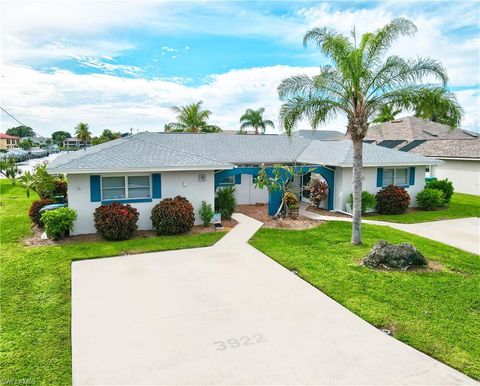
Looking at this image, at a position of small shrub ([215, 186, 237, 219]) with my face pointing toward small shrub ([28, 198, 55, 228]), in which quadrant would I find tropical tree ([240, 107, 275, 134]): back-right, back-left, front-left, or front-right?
back-right

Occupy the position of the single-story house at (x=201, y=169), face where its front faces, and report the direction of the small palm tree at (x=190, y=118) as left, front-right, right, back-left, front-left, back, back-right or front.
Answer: back

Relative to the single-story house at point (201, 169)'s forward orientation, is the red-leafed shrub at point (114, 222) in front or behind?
in front

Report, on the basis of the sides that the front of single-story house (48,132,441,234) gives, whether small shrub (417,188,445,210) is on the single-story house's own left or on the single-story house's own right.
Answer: on the single-story house's own left

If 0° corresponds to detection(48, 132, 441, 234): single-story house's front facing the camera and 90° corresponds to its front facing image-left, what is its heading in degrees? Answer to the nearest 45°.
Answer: approximately 0°

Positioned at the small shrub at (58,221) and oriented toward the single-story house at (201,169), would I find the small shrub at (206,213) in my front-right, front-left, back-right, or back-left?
front-right

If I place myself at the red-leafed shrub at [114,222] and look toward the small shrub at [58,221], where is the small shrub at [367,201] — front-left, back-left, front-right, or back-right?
back-right

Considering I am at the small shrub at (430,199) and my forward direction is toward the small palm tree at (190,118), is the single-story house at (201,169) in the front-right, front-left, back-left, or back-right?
front-left

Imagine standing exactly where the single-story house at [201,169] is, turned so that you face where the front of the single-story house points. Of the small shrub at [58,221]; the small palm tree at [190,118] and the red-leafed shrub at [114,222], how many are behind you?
1

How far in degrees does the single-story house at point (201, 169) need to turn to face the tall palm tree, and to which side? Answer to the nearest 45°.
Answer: approximately 45° to its left

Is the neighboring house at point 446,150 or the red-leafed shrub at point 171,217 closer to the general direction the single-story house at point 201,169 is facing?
the red-leafed shrub

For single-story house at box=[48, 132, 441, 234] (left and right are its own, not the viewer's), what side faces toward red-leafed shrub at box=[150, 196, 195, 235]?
front
